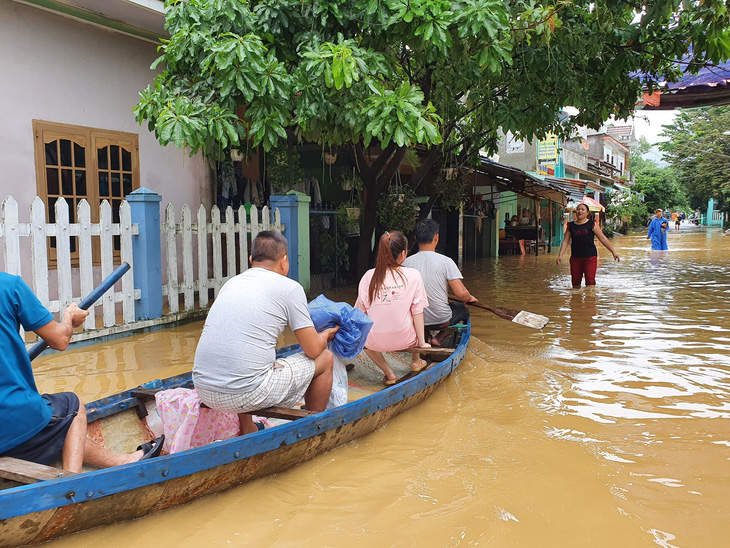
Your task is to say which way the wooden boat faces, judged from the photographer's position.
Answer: facing away from the viewer and to the right of the viewer

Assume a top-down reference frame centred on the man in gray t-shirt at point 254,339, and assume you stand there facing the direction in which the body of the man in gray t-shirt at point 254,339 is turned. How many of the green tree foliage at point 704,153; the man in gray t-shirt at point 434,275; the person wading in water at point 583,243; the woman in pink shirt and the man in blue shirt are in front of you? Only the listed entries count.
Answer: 4

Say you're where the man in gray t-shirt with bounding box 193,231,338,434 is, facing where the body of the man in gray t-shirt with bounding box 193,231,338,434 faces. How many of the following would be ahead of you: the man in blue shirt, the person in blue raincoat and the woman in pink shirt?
2

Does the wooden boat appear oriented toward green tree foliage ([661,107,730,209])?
yes

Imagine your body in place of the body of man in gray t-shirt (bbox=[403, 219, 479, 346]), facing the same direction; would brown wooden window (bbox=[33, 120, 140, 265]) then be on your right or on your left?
on your left

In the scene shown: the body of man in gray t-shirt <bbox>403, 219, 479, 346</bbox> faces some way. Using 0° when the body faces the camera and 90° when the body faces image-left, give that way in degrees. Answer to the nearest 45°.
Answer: approximately 225°

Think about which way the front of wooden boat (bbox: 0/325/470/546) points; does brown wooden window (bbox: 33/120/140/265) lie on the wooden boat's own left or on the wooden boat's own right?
on the wooden boat's own left

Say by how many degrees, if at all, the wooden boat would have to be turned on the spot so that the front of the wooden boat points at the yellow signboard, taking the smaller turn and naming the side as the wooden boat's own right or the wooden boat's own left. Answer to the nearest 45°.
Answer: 0° — it already faces it

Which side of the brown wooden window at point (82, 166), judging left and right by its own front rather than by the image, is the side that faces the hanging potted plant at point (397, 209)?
left

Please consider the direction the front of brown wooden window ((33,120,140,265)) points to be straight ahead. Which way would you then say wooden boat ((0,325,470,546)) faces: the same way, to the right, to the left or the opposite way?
to the left

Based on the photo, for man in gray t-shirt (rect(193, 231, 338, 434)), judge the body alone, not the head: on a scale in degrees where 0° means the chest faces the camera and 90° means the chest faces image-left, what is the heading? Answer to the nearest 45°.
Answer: approximately 225°

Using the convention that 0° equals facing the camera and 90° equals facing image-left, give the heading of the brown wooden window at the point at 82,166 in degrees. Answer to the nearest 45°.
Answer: approximately 315°

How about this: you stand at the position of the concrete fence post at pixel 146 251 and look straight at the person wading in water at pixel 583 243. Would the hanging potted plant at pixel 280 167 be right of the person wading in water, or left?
left
